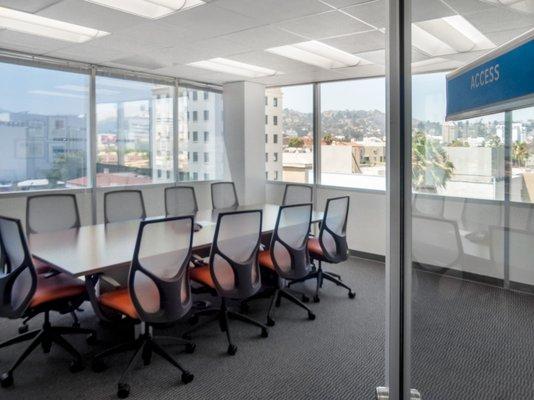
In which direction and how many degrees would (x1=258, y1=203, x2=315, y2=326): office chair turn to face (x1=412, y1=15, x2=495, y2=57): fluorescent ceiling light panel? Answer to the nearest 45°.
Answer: approximately 180°

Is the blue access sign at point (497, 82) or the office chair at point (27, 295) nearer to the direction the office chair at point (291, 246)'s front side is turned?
the office chair

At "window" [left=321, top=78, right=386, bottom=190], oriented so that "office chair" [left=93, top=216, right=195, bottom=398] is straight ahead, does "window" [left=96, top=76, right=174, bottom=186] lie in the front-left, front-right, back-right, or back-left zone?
front-right

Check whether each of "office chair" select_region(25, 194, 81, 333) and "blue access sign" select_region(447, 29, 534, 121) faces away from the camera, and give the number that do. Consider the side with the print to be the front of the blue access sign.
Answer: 0

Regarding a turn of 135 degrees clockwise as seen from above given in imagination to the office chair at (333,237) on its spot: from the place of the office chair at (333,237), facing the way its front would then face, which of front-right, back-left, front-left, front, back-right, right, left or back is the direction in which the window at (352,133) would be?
left

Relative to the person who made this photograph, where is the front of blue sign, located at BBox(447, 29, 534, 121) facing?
facing the viewer and to the left of the viewer

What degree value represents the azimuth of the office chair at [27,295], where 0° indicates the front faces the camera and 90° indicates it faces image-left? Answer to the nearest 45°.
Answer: approximately 225°

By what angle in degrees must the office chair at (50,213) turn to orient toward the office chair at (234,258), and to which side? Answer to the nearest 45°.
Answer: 0° — it already faces it

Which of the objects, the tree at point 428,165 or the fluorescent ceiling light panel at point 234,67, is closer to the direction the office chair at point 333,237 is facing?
the fluorescent ceiling light panel

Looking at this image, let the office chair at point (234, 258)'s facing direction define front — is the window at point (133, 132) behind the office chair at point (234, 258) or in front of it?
in front

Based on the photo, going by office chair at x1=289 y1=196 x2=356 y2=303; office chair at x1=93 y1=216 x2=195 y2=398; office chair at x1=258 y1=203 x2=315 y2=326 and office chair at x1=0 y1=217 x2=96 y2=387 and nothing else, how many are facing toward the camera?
0

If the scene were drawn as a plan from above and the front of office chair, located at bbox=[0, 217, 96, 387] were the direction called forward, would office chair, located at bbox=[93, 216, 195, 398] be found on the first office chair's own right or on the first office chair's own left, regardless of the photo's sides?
on the first office chair's own right

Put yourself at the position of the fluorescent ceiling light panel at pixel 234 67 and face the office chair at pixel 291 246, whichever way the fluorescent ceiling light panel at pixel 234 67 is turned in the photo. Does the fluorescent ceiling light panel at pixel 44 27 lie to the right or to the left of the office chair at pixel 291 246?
right

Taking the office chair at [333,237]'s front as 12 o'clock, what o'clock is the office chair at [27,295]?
the office chair at [27,295] is roughly at 9 o'clock from the office chair at [333,237].
